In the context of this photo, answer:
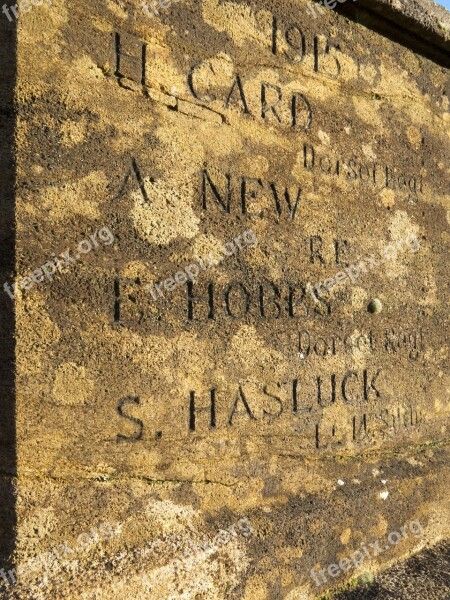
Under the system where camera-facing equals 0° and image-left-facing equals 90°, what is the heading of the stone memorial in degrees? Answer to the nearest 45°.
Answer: approximately 315°
